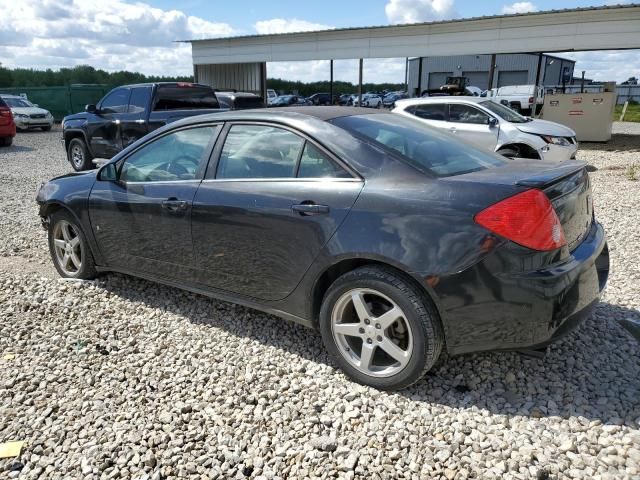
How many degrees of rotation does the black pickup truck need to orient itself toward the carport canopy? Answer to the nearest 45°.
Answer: approximately 90° to its right

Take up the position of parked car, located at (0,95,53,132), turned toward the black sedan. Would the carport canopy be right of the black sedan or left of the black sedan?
left

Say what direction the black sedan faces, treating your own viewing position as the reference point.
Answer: facing away from the viewer and to the left of the viewer

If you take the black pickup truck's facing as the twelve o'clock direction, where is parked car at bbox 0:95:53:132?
The parked car is roughly at 1 o'clock from the black pickup truck.

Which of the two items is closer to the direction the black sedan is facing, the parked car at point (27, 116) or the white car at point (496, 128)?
the parked car

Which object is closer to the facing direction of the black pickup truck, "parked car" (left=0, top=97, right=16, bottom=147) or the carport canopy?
the parked car

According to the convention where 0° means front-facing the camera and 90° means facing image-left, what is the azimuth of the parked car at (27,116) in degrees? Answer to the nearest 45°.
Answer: approximately 315°
